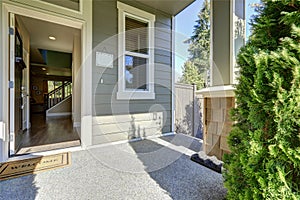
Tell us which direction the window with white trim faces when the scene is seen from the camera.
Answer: facing the viewer and to the right of the viewer

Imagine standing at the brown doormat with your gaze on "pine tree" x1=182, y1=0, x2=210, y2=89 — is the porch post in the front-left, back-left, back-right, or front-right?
front-right

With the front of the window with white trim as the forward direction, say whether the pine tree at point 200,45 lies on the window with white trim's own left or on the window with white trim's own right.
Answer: on the window with white trim's own left
